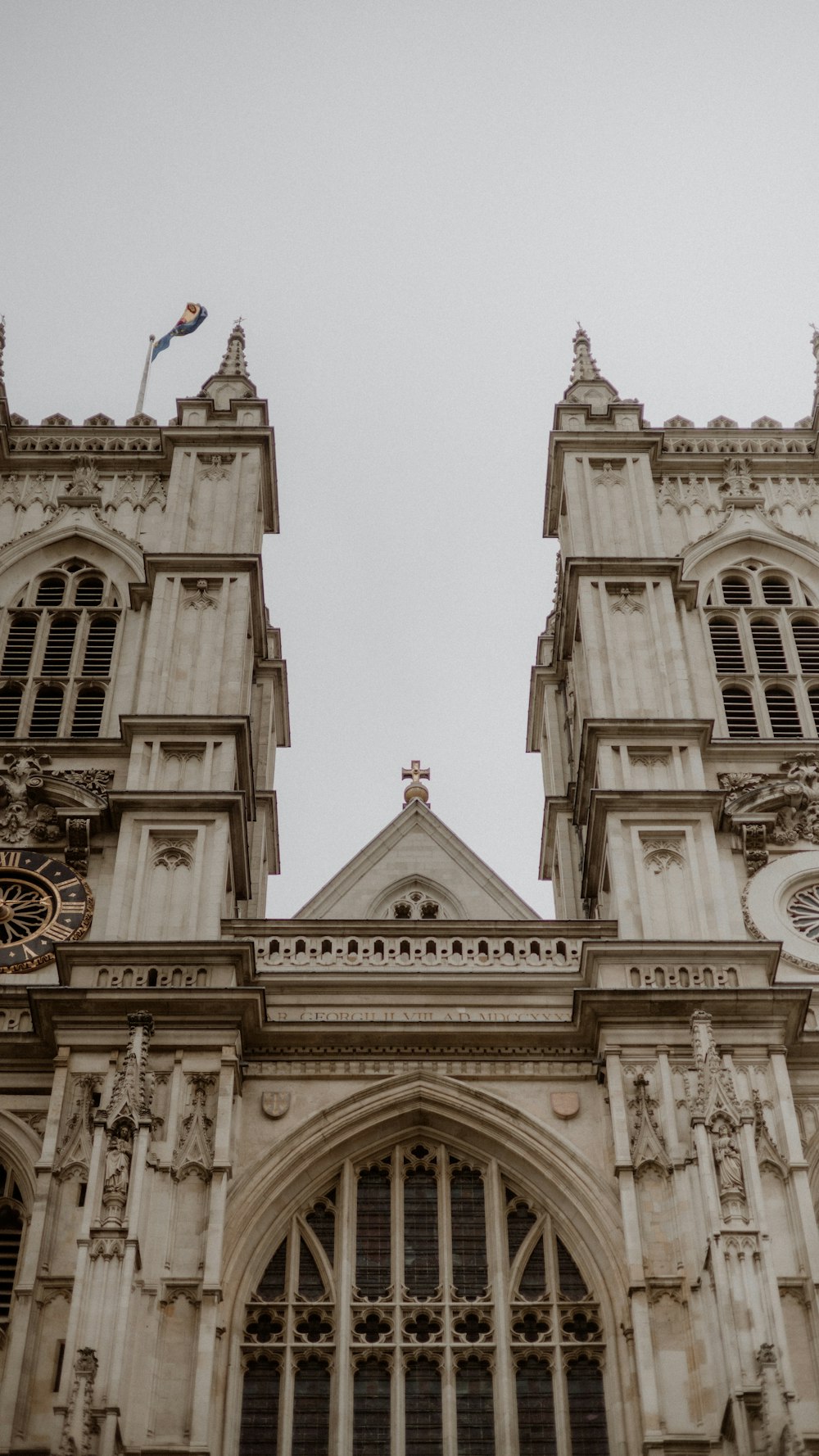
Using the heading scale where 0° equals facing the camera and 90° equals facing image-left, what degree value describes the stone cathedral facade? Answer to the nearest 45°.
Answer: approximately 0°
